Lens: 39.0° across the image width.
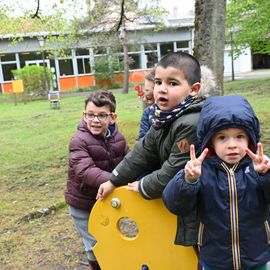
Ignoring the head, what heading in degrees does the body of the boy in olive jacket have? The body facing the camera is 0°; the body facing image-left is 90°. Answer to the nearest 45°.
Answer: approximately 45°

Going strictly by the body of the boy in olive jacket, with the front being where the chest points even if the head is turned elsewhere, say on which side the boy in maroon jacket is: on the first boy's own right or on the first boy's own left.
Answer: on the first boy's own right

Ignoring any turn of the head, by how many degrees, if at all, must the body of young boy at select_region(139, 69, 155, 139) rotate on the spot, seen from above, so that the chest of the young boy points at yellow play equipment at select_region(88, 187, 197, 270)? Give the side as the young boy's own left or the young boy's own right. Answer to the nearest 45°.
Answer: approximately 45° to the young boy's own left

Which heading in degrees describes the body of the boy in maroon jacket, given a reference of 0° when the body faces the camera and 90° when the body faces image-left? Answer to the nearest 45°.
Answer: approximately 315°

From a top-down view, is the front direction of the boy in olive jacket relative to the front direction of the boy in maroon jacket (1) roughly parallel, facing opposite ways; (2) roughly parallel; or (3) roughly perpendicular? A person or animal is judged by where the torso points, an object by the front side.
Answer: roughly perpendicular

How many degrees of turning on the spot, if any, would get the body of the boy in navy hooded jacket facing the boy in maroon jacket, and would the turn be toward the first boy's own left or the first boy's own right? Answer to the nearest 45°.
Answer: approximately 135° to the first boy's own right
